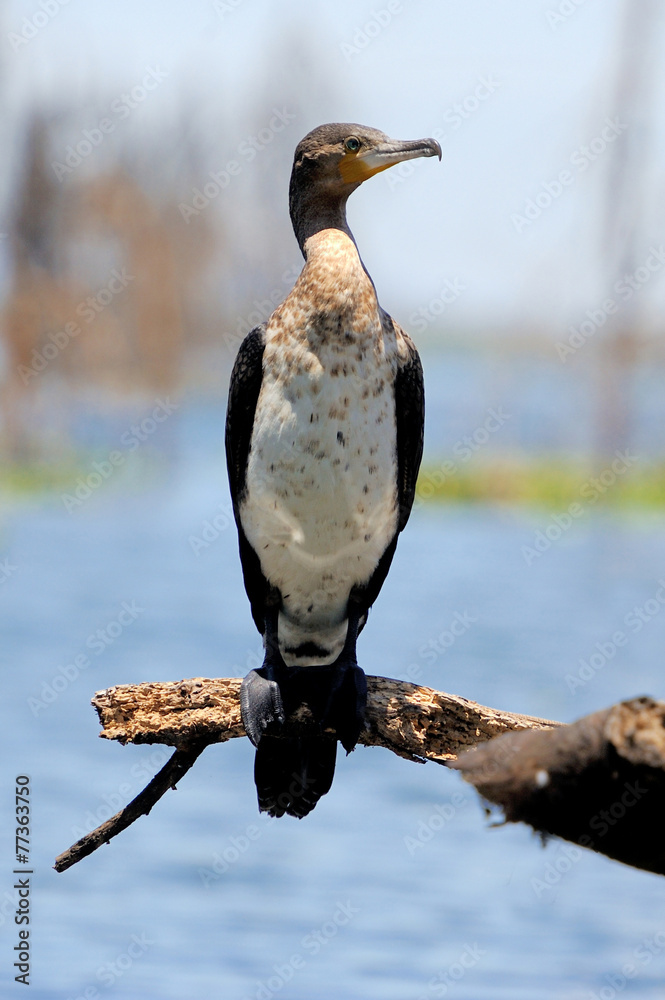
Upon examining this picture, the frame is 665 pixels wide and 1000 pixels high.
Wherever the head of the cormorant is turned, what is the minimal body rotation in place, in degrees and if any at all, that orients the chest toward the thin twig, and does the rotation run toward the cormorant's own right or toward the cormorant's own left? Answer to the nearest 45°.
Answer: approximately 45° to the cormorant's own right

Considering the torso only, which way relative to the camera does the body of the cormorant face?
toward the camera
